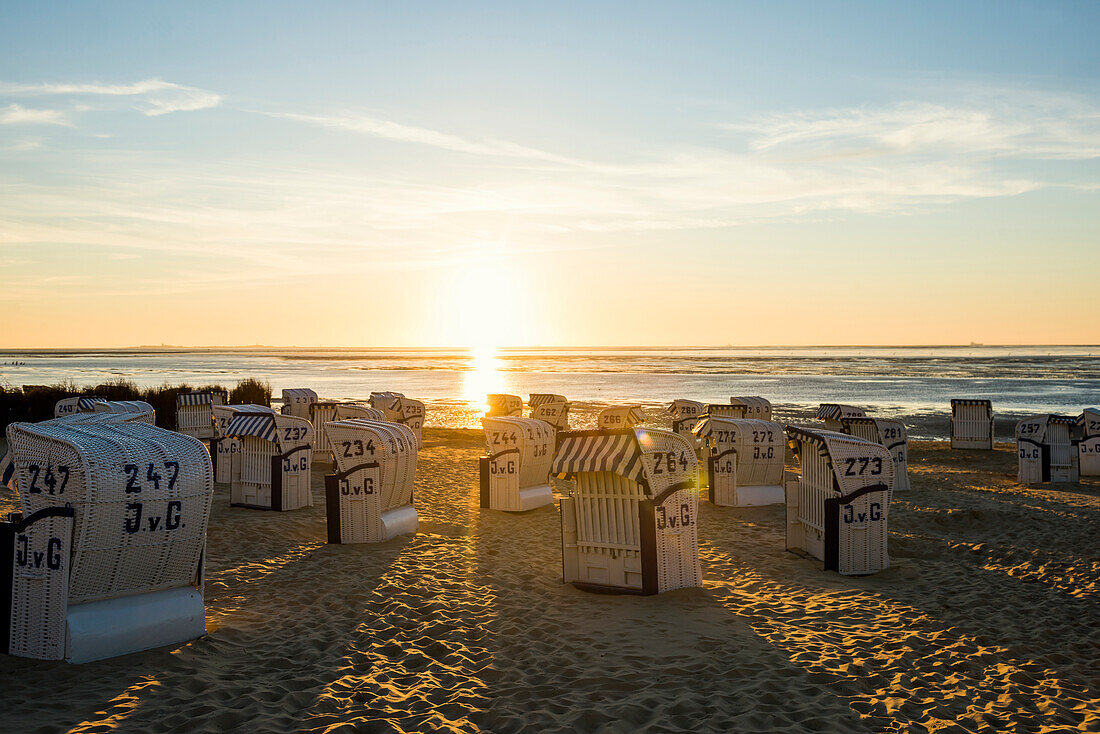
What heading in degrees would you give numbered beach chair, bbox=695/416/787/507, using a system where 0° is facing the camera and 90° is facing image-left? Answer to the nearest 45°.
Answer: approximately 135°

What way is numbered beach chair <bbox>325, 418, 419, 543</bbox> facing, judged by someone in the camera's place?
facing away from the viewer and to the left of the viewer

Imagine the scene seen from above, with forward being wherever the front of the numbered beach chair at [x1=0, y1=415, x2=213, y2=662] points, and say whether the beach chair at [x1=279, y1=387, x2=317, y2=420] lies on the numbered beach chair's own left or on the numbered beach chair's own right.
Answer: on the numbered beach chair's own right

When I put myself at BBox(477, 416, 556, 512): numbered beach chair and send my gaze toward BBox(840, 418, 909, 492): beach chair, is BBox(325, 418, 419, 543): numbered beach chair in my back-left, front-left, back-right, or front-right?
back-right
